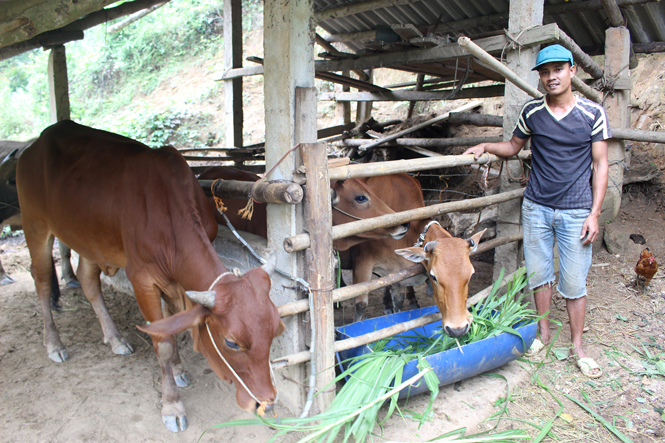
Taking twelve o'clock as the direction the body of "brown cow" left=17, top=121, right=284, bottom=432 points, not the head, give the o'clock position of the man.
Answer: The man is roughly at 11 o'clock from the brown cow.

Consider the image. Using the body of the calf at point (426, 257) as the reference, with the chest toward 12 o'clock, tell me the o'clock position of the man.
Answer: The man is roughly at 10 o'clock from the calf.

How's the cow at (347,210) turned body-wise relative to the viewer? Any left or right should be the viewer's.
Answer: facing to the right of the viewer

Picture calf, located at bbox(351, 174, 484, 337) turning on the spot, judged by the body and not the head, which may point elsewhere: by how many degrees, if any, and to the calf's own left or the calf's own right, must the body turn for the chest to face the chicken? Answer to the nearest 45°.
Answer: approximately 90° to the calf's own left

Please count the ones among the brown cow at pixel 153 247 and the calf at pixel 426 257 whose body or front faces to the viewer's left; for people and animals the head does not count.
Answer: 0

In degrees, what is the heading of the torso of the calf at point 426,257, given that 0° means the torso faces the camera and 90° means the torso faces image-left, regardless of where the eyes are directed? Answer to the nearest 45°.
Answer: approximately 315°

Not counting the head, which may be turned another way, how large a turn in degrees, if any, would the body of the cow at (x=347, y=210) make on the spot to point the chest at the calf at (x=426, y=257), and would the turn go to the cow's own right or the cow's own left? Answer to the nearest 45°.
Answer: approximately 45° to the cow's own right

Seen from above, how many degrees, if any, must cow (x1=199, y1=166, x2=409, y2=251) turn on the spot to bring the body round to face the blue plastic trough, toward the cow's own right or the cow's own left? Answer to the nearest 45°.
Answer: approximately 45° to the cow's own right

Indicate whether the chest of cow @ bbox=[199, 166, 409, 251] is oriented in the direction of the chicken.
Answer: yes

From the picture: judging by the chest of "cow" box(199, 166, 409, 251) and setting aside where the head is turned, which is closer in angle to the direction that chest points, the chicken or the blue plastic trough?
the chicken

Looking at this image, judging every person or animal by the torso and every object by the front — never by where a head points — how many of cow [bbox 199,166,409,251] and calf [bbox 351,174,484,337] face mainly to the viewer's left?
0
